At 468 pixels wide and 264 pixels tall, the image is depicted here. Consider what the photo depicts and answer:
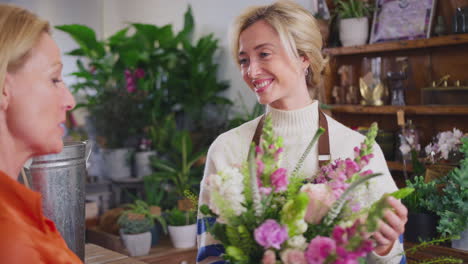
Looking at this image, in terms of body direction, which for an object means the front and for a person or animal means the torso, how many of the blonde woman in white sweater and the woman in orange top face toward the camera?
1

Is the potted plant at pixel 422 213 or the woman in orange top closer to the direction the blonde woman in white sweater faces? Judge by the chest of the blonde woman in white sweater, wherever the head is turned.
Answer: the woman in orange top

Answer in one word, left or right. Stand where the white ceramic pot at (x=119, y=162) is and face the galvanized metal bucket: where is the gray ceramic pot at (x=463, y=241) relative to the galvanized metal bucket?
left

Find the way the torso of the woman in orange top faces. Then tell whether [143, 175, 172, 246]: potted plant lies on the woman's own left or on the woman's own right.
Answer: on the woman's own left

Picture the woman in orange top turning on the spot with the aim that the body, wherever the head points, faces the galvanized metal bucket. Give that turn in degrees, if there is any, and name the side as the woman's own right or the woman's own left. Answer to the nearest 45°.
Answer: approximately 90° to the woman's own left

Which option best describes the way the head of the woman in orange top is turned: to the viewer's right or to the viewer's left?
to the viewer's right

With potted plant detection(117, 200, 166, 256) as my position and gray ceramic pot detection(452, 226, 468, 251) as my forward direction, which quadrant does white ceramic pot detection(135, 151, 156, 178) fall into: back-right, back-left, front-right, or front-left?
back-left

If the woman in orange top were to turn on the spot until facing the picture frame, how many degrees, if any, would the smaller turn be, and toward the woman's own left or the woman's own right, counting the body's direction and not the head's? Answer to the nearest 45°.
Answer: approximately 45° to the woman's own left

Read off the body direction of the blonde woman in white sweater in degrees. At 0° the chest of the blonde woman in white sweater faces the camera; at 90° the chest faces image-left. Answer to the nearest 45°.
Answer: approximately 0°

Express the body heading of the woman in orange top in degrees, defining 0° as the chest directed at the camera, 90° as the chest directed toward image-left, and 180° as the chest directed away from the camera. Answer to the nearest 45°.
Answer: approximately 270°
